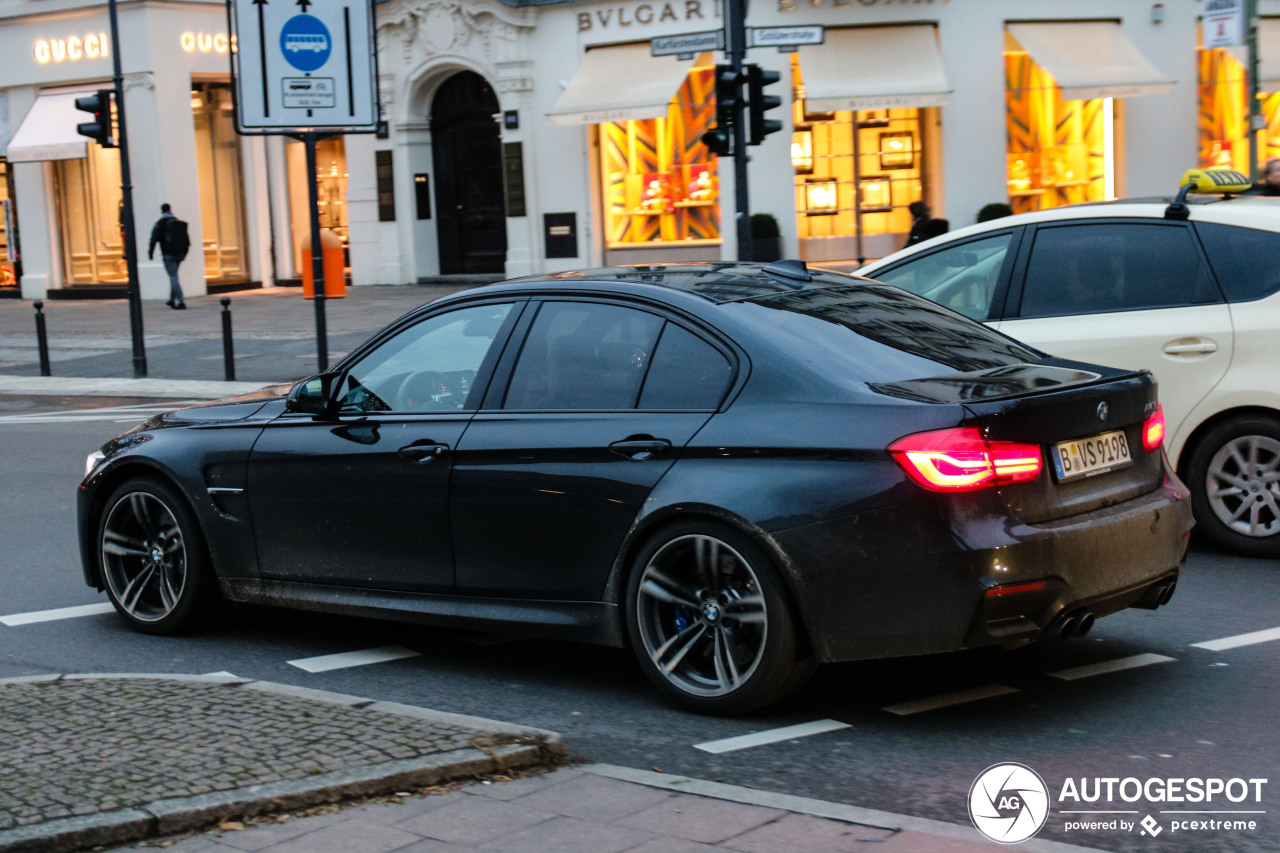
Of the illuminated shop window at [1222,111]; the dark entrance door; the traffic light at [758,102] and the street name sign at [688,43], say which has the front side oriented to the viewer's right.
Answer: the traffic light

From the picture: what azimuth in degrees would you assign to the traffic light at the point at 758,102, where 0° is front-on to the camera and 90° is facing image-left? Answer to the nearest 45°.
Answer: approximately 270°

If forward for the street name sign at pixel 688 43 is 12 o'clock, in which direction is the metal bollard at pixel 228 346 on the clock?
The metal bollard is roughly at 2 o'clock from the street name sign.

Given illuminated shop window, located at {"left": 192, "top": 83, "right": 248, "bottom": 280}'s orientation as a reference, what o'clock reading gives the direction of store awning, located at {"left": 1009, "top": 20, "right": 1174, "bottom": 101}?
The store awning is roughly at 10 o'clock from the illuminated shop window.

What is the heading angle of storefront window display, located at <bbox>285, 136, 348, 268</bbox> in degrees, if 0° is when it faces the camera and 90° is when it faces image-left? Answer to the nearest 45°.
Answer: approximately 0°

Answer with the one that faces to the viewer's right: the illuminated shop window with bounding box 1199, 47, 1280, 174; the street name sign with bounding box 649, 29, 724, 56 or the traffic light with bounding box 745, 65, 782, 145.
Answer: the traffic light

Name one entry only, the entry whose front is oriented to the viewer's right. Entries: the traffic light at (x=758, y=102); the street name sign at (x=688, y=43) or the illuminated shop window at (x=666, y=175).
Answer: the traffic light
